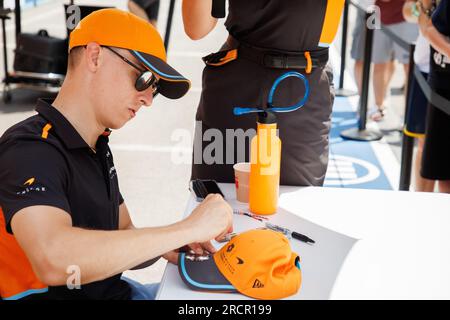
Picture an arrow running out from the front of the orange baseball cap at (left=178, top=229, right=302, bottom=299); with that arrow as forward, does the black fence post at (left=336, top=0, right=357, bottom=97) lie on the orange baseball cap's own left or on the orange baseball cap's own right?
on the orange baseball cap's own right

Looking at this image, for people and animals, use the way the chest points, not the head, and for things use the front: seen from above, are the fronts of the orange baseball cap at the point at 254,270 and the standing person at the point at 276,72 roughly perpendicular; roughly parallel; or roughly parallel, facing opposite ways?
roughly perpendicular

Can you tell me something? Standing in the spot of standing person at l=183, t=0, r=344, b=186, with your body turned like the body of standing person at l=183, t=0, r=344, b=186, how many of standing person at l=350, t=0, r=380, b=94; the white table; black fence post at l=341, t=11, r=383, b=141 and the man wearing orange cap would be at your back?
2

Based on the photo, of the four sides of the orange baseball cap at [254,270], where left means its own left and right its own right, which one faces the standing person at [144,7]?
right

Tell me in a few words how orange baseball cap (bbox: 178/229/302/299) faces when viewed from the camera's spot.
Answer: facing to the left of the viewer

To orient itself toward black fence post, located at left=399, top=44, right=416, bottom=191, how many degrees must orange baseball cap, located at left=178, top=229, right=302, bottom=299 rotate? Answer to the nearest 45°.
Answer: approximately 90° to its right

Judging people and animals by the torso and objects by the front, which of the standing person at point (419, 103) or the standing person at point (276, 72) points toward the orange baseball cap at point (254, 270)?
the standing person at point (276, 72)

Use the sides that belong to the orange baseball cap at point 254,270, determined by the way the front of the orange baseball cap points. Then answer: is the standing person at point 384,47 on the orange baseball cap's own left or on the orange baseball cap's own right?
on the orange baseball cap's own right
